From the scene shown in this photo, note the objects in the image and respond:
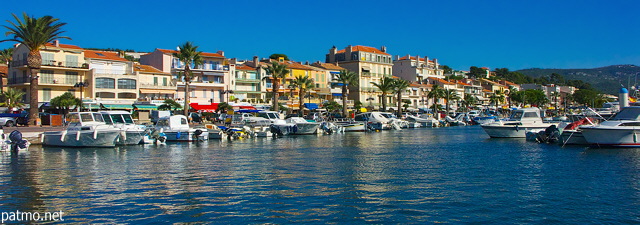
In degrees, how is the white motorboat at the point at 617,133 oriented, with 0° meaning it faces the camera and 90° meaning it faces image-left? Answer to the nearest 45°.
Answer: approximately 90°

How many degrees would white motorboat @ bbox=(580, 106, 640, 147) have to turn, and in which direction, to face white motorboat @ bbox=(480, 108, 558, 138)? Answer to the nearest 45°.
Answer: approximately 45° to its right
